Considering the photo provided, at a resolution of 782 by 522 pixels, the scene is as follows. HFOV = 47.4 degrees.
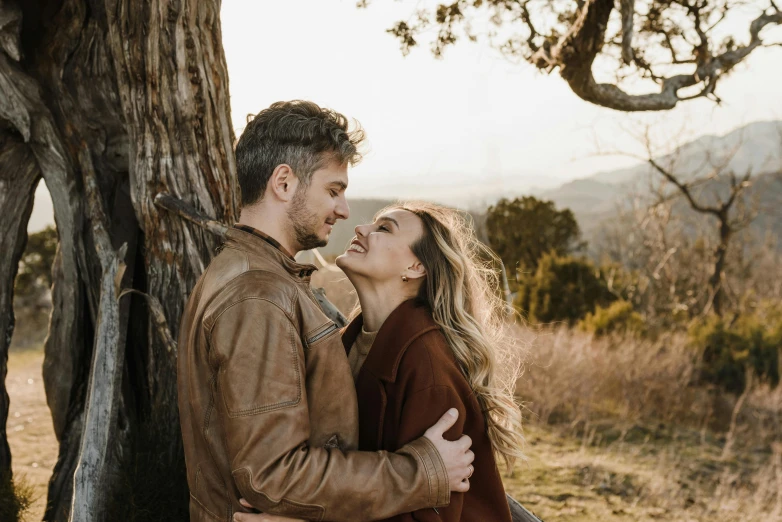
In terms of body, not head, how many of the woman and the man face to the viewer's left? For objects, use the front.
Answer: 1

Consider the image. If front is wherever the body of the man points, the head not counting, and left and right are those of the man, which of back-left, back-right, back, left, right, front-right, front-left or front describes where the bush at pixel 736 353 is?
front-left

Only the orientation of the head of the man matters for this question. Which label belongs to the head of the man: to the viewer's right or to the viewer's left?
to the viewer's right

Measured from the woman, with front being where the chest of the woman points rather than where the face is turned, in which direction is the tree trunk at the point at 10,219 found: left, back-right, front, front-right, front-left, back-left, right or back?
front-right

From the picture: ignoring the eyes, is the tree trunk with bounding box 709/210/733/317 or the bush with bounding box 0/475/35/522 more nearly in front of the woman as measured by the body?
the bush

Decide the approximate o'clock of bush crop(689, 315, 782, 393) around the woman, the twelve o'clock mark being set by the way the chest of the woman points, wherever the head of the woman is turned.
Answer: The bush is roughly at 4 o'clock from the woman.

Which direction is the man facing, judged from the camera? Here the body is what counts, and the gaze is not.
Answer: to the viewer's right

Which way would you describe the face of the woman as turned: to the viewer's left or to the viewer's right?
to the viewer's left

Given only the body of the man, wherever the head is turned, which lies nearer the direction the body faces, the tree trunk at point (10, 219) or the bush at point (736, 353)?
the bush

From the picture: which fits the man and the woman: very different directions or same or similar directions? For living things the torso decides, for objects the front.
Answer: very different directions

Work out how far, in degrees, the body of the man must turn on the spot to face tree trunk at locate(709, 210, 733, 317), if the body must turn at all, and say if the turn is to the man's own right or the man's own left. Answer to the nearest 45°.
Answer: approximately 45° to the man's own left

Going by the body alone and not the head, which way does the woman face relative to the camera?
to the viewer's left
